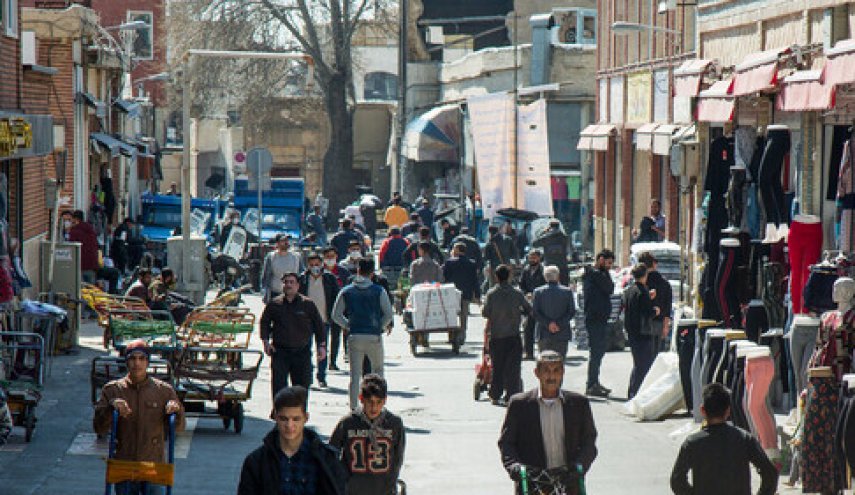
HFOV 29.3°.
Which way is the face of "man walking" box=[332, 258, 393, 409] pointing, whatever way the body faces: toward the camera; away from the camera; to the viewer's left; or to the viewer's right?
away from the camera

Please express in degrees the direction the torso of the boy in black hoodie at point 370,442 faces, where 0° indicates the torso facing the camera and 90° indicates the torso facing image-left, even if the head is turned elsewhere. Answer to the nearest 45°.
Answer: approximately 0°

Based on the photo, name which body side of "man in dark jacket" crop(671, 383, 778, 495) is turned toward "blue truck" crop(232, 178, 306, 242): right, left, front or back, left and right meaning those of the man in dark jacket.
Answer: front

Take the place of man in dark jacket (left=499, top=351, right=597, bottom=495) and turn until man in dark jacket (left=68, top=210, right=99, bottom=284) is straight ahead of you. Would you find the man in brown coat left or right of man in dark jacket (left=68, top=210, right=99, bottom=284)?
left

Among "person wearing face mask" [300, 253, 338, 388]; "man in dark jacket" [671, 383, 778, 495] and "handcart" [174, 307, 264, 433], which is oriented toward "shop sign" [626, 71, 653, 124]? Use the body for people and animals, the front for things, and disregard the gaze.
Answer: the man in dark jacket

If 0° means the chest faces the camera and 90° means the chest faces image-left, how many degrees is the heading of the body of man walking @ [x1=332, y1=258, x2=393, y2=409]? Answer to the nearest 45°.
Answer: approximately 180°

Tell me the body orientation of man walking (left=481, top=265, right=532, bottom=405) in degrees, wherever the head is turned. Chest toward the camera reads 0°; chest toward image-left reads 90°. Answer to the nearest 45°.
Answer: approximately 180°

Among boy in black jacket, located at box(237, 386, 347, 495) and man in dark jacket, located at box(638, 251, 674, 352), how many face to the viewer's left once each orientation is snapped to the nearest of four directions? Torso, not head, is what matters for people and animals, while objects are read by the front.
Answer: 1

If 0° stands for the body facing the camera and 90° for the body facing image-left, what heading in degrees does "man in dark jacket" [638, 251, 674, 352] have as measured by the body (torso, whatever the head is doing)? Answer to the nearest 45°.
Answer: approximately 90°

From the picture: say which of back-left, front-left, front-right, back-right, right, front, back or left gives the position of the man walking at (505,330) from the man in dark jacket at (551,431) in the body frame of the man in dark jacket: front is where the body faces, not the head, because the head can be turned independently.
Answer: back
